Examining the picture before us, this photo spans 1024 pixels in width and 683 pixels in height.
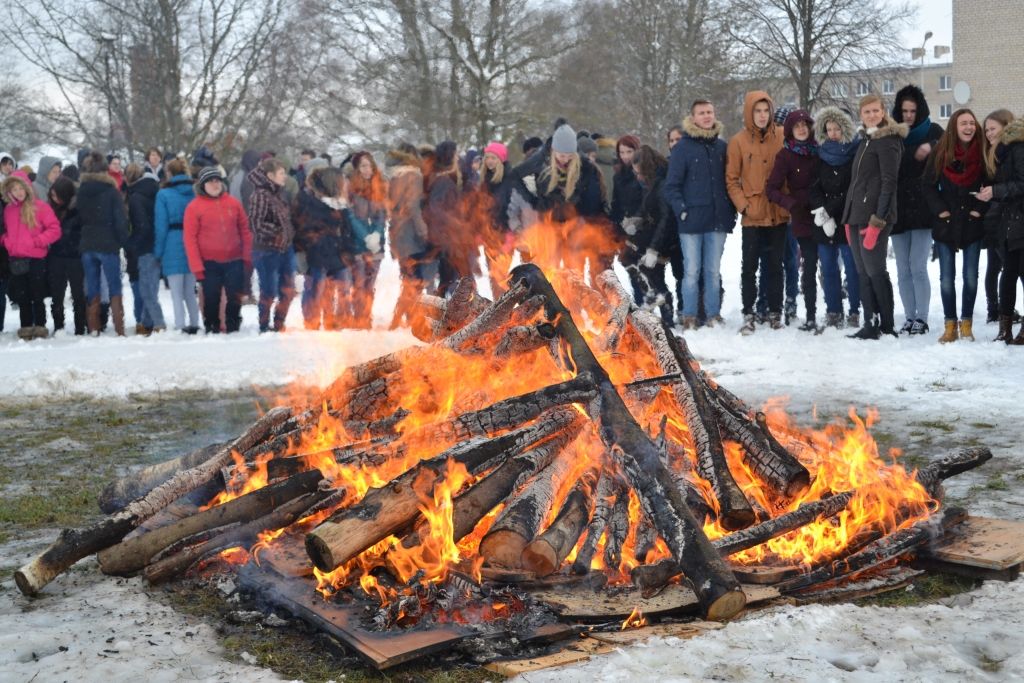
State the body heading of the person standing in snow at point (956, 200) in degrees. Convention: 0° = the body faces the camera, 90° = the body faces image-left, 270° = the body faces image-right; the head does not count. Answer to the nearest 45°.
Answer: approximately 0°

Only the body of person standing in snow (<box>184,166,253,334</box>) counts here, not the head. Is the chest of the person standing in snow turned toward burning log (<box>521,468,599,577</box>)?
yes

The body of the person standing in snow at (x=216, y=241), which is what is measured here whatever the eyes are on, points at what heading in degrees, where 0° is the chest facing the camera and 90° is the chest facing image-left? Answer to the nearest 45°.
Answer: approximately 0°

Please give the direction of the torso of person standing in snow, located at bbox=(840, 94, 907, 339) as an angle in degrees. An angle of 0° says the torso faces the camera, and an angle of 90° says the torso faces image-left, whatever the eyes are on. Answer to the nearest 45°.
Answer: approximately 45°

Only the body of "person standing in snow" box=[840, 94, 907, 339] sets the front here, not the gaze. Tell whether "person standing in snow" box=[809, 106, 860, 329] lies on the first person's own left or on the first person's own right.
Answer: on the first person's own right

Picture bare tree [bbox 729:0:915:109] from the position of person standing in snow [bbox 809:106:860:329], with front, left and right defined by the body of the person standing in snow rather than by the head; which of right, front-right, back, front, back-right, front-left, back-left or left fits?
back

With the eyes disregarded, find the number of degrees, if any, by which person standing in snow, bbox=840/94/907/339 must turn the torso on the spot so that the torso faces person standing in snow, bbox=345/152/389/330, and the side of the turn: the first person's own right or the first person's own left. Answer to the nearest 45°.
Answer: approximately 45° to the first person's own right

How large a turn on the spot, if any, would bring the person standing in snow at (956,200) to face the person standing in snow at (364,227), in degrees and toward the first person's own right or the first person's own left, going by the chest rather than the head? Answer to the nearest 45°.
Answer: approximately 90° to the first person's own right
